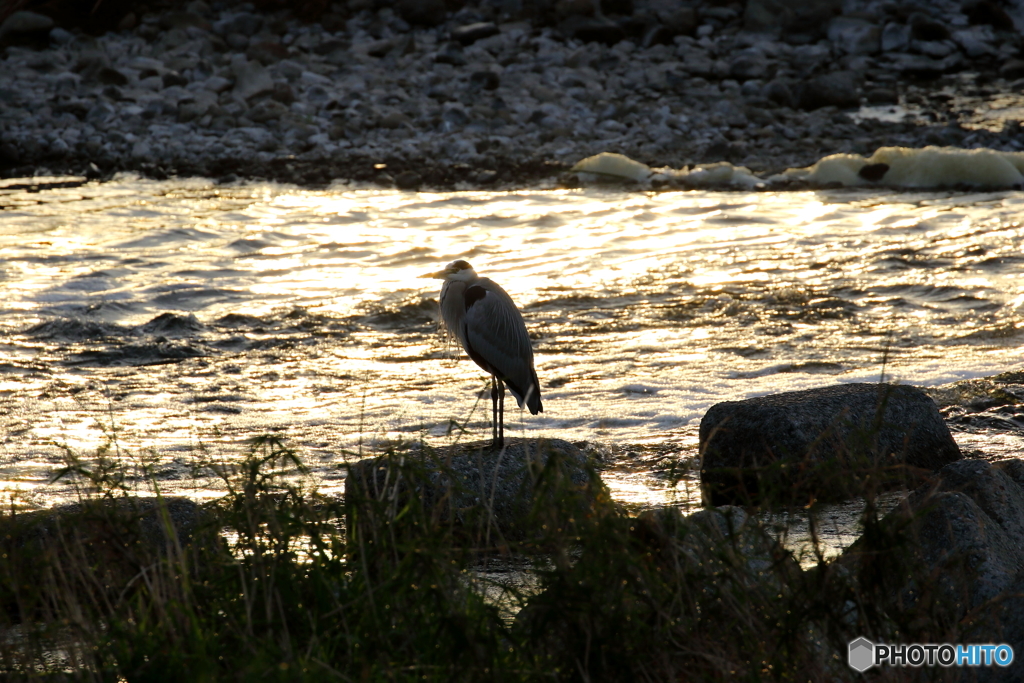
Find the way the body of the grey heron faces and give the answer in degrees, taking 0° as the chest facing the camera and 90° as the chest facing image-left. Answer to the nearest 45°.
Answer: approximately 90°

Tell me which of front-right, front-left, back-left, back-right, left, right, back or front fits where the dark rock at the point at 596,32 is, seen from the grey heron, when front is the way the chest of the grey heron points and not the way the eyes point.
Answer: right

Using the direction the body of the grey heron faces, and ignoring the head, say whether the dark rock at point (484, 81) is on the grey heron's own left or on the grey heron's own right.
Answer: on the grey heron's own right

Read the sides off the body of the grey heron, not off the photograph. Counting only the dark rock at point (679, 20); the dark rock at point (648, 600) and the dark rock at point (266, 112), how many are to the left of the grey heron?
1

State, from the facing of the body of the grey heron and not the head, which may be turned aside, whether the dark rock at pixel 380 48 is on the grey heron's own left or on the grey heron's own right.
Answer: on the grey heron's own right

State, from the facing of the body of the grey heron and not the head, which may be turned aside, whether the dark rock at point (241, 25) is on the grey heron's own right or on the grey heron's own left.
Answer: on the grey heron's own right

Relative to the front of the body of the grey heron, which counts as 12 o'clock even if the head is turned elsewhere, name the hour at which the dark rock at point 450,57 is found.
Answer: The dark rock is roughly at 3 o'clock from the grey heron.

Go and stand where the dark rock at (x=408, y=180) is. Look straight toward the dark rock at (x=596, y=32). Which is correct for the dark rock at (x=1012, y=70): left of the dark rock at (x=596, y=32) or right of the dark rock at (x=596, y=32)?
right

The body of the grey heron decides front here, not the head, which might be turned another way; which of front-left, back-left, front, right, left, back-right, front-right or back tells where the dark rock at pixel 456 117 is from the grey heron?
right

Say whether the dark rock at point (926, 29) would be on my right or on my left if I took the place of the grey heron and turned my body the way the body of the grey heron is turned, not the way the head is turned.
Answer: on my right

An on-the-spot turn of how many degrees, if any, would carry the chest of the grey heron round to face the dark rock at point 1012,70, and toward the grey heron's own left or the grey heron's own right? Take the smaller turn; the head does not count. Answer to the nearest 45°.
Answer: approximately 135° to the grey heron's own right

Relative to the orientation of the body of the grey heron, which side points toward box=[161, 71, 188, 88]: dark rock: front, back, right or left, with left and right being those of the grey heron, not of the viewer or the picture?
right

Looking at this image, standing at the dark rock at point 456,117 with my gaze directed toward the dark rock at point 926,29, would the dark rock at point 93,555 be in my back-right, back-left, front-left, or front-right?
back-right

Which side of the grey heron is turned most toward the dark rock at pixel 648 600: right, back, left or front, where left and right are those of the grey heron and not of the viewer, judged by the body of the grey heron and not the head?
left
